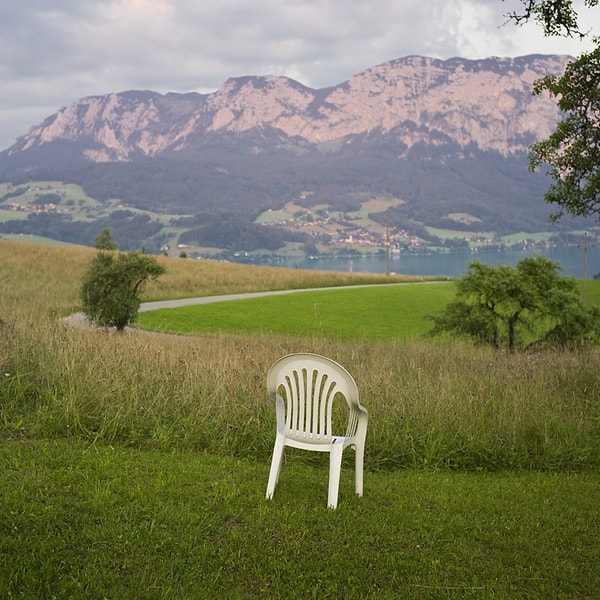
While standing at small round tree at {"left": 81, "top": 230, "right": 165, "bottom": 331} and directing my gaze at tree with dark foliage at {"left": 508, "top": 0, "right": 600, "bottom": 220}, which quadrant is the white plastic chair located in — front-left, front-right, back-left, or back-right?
front-right

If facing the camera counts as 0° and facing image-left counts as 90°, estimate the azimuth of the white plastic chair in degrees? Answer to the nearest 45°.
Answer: approximately 225°

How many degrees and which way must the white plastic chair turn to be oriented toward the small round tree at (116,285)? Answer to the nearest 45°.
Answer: approximately 45° to its left

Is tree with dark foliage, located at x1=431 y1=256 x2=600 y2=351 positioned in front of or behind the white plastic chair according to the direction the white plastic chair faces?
in front

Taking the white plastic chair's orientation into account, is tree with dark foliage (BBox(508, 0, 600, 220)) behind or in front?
in front
